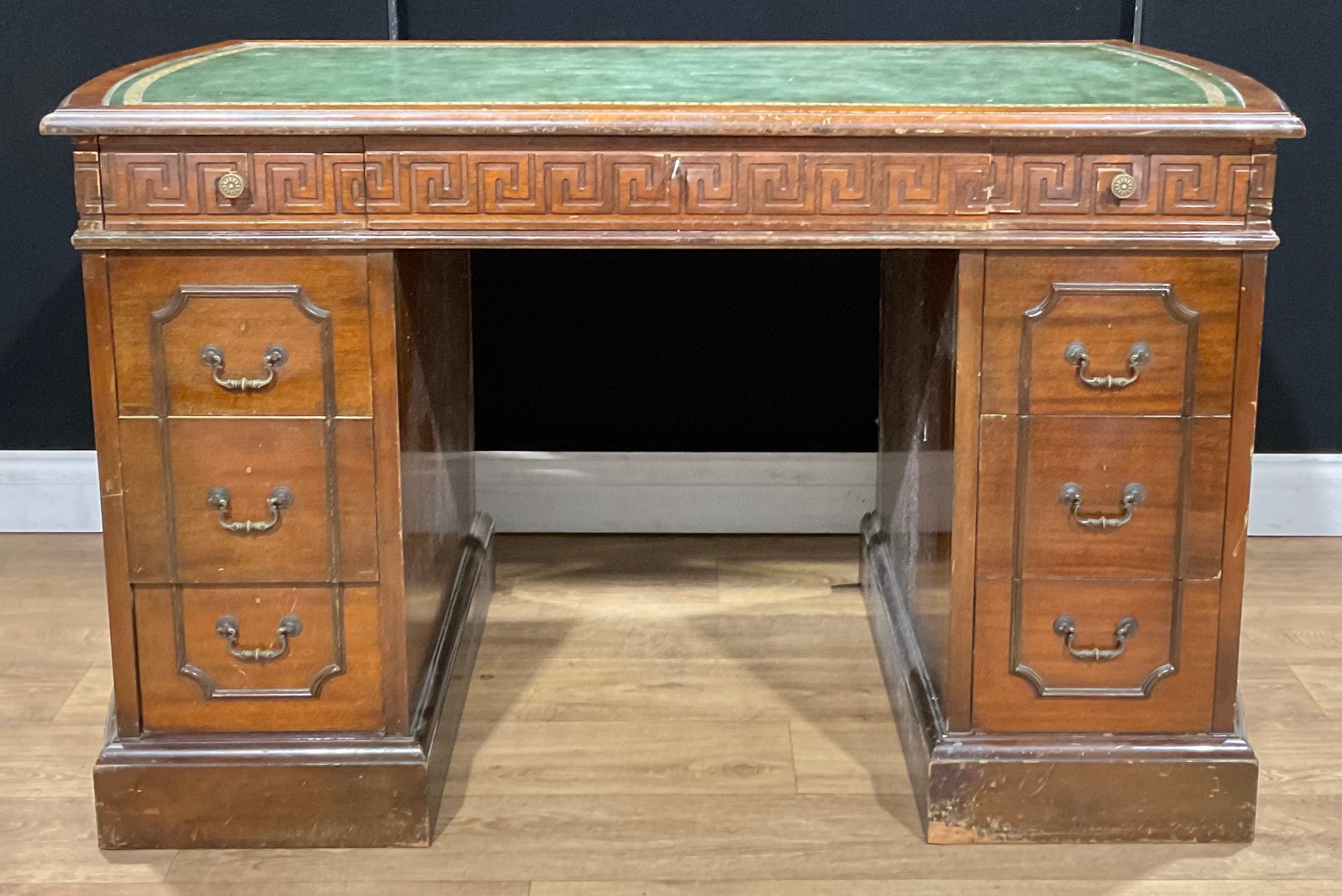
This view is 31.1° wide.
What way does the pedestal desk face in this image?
toward the camera
